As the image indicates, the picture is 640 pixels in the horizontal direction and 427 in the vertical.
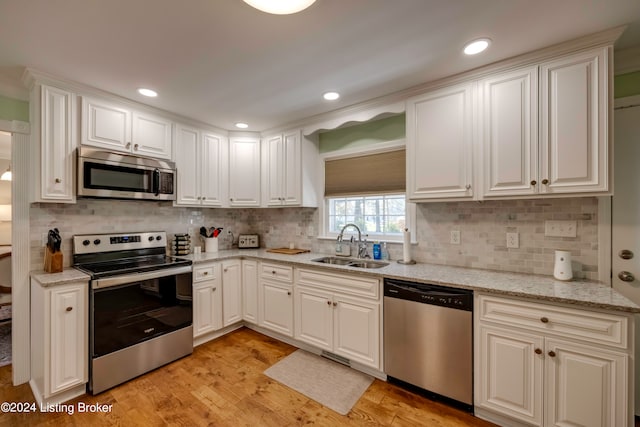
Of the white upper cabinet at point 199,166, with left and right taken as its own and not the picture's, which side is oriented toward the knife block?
right

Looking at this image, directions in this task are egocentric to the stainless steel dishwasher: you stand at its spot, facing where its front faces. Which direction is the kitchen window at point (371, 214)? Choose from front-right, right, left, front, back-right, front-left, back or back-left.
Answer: right

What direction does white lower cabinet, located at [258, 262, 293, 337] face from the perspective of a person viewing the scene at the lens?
facing the viewer and to the left of the viewer

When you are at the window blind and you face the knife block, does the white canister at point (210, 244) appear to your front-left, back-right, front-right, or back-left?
front-right

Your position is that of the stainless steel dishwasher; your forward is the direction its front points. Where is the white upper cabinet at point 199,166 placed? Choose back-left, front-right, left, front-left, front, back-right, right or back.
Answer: front-right

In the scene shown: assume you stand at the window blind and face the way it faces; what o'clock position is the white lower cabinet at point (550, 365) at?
The white lower cabinet is roughly at 9 o'clock from the window blind.

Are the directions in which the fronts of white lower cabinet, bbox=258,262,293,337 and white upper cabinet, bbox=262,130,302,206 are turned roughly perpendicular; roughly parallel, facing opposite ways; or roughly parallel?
roughly parallel

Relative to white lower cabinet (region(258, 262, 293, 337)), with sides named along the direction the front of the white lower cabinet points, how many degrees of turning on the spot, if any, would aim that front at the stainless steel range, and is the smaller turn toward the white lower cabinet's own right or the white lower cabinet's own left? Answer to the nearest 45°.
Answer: approximately 45° to the white lower cabinet's own right

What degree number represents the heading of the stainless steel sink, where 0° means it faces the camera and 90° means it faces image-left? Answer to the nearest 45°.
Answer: approximately 45°

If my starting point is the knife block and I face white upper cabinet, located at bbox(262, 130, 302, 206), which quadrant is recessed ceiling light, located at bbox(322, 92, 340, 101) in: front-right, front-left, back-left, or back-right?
front-right

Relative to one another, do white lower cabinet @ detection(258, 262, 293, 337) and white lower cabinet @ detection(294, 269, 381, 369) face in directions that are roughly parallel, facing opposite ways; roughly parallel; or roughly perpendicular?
roughly parallel

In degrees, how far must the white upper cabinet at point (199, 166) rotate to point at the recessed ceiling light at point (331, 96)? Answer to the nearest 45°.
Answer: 0° — it already faces it

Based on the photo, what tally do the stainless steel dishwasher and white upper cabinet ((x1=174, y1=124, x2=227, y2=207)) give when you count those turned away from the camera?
0

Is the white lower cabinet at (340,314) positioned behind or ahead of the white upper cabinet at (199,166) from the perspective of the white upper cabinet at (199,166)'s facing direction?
ahead
